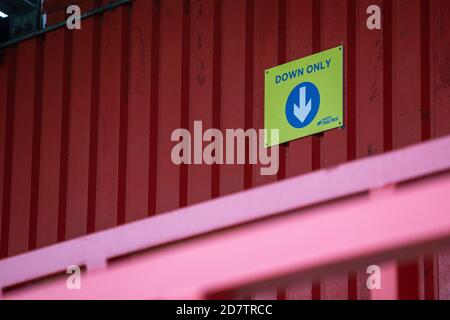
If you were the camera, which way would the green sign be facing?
facing the viewer and to the left of the viewer

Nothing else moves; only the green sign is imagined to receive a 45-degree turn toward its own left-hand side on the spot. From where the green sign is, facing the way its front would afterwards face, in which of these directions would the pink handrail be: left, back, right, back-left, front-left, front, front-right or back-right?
front
